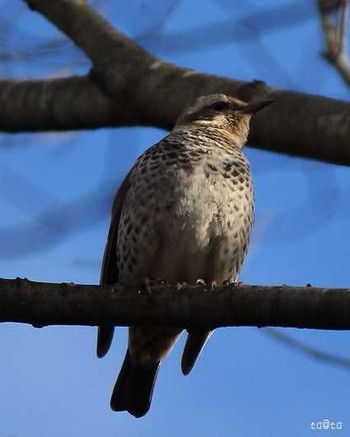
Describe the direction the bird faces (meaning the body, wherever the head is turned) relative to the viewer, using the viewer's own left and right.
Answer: facing the viewer and to the right of the viewer
